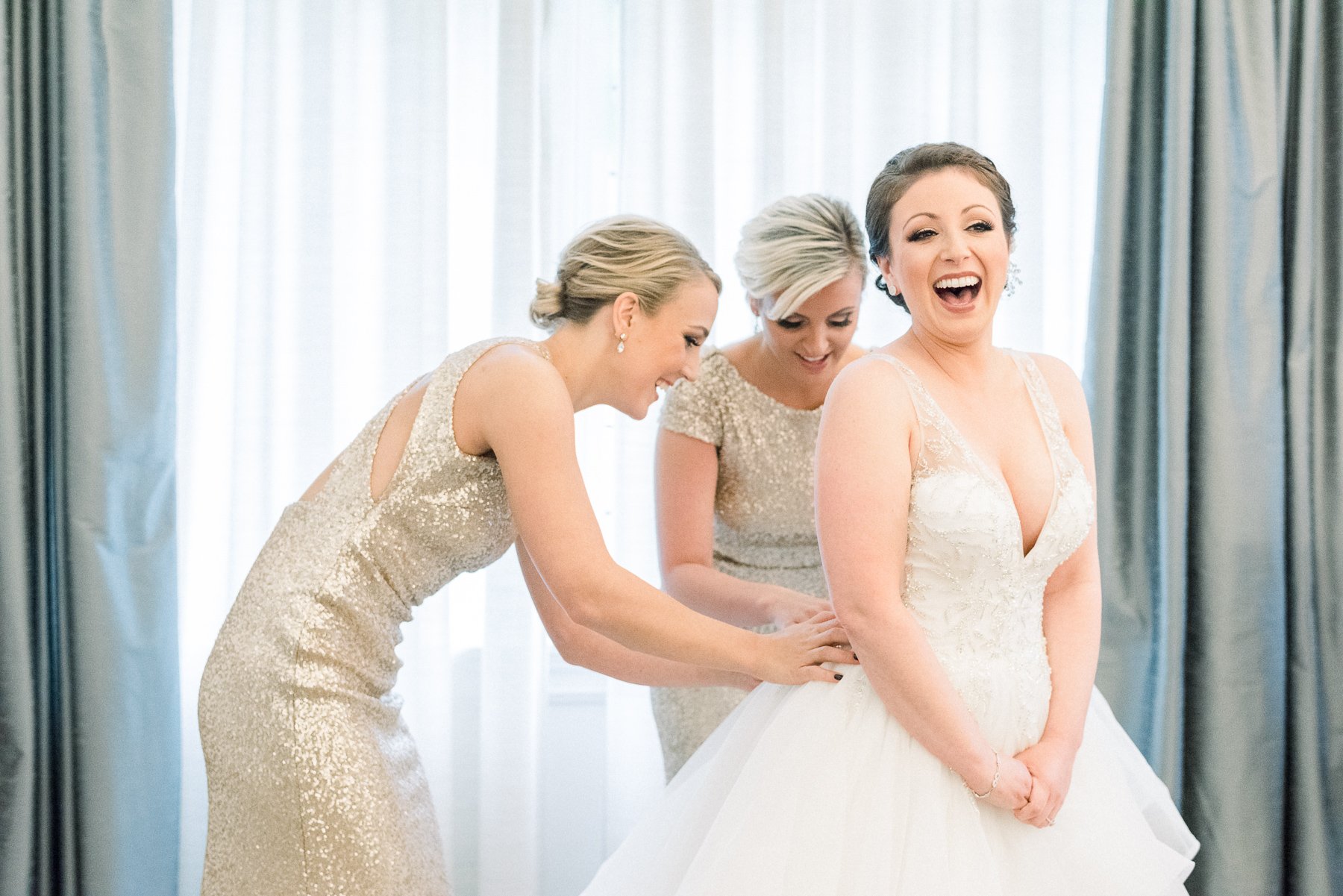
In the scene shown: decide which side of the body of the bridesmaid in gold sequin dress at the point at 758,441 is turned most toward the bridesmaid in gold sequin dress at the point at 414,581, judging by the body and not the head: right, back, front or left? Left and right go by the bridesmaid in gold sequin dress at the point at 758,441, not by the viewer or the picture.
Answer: right

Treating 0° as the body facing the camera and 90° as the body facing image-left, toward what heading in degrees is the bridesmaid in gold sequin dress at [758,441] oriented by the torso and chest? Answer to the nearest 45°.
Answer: approximately 315°

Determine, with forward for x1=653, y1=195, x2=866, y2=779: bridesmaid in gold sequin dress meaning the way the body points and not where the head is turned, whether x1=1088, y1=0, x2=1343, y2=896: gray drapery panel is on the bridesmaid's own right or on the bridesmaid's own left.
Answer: on the bridesmaid's own left

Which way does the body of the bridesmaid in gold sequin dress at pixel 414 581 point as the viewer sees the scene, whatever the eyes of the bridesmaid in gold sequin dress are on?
to the viewer's right

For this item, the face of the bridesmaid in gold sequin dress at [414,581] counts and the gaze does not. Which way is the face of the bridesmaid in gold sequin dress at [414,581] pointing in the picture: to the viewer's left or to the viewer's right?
to the viewer's right
